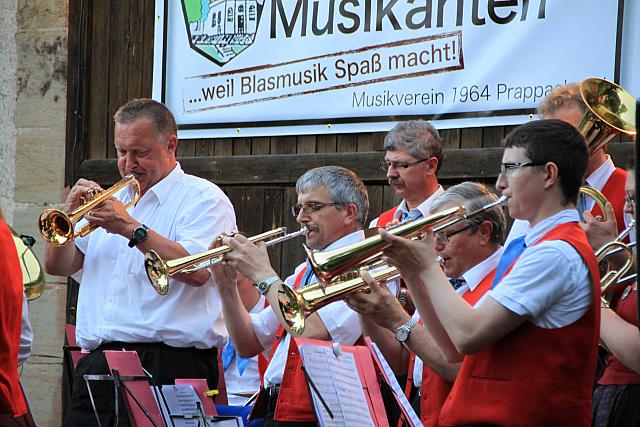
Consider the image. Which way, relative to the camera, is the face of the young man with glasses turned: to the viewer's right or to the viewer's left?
to the viewer's left

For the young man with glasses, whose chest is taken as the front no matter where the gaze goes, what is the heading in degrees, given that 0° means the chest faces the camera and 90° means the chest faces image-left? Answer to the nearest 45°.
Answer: approximately 90°

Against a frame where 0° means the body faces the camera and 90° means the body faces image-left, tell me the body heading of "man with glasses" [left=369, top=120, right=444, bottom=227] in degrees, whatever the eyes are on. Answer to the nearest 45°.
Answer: approximately 45°

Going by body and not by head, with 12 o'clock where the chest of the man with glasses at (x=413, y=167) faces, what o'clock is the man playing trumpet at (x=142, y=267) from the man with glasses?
The man playing trumpet is roughly at 1 o'clock from the man with glasses.

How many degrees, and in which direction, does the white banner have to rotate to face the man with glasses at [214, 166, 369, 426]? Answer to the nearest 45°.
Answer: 0° — it already faces them

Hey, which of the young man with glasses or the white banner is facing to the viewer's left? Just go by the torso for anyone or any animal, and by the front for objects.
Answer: the young man with glasses

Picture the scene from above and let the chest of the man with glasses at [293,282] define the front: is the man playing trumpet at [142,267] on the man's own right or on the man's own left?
on the man's own right

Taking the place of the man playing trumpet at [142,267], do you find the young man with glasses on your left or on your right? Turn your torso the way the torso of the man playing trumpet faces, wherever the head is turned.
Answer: on your left

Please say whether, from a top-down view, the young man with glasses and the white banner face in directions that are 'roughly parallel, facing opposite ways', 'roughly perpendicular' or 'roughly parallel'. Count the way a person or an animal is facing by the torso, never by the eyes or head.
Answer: roughly perpendicular

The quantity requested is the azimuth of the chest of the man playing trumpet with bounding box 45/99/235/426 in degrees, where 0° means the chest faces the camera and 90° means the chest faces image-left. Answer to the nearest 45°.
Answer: approximately 45°

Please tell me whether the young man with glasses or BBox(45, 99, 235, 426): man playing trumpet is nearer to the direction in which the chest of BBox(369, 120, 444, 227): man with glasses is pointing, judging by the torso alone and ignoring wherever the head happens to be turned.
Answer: the man playing trumpet
